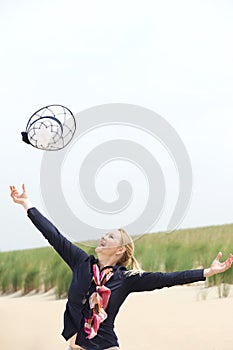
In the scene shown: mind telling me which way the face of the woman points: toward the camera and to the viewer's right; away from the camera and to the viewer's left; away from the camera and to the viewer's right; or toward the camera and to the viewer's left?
toward the camera and to the viewer's left

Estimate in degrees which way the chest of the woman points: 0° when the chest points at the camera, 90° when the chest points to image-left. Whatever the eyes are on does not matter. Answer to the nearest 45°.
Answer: approximately 45°
